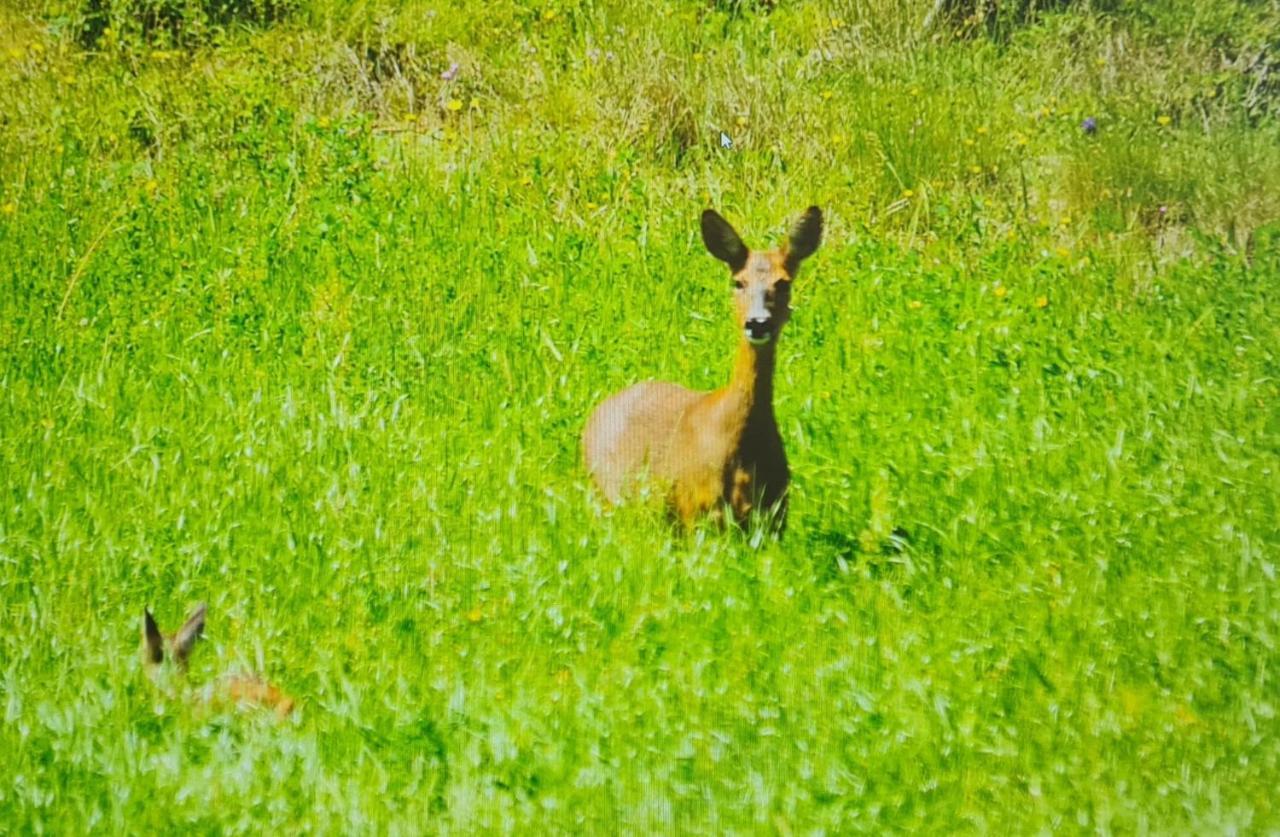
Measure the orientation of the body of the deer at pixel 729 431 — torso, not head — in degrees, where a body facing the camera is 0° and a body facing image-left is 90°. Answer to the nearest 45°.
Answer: approximately 315°

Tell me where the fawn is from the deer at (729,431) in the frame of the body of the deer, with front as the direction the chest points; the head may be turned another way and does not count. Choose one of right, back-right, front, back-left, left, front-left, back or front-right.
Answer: right
